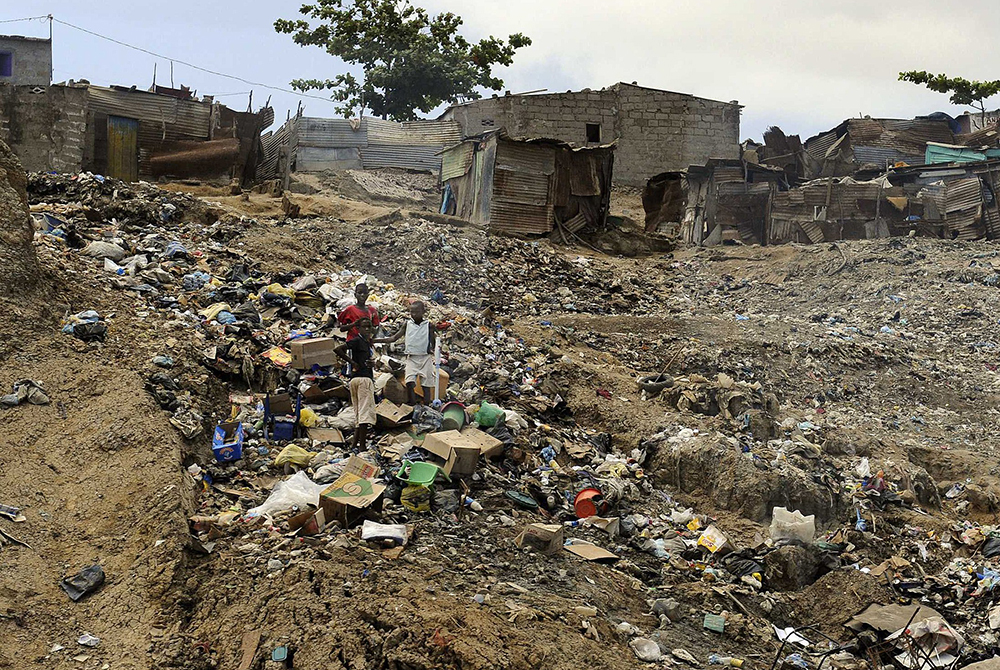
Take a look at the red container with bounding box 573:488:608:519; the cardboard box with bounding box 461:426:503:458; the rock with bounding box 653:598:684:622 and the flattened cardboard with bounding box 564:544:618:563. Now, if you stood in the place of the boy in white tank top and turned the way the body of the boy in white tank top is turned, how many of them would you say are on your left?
4

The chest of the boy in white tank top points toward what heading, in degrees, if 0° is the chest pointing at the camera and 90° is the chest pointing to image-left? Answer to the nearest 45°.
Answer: approximately 45°

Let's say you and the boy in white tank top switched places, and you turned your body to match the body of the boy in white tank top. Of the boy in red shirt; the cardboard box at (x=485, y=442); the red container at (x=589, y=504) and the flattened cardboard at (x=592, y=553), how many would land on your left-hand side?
3

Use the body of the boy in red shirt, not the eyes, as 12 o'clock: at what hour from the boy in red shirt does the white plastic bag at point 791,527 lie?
The white plastic bag is roughly at 10 o'clock from the boy in red shirt.

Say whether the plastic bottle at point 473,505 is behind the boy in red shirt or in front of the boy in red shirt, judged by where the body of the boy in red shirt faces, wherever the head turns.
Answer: in front

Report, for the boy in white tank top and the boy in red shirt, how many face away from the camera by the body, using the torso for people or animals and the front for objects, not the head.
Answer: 0

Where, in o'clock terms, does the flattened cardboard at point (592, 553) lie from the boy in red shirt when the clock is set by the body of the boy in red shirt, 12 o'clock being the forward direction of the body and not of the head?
The flattened cardboard is roughly at 11 o'clock from the boy in red shirt.

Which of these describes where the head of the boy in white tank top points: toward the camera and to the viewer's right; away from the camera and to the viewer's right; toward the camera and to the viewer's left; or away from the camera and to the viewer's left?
toward the camera and to the viewer's left

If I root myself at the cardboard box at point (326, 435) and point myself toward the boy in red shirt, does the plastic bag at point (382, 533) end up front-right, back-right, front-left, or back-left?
back-right

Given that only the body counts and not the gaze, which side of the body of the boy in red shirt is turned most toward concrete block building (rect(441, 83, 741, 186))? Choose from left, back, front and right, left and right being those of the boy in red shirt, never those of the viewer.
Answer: back

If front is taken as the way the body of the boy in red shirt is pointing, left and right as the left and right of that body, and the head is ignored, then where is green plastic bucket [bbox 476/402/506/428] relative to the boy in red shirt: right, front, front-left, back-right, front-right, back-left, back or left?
front-left

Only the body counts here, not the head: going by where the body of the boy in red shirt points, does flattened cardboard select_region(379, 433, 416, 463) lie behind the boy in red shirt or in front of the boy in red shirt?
in front

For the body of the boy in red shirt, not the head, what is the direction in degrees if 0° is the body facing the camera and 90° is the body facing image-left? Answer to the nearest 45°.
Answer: approximately 0°

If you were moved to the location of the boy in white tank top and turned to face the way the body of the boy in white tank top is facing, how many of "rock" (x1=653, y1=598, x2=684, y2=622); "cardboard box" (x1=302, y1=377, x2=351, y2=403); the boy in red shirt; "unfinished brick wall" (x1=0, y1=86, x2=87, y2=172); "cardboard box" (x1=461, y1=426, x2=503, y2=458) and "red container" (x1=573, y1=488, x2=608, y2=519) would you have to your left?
3

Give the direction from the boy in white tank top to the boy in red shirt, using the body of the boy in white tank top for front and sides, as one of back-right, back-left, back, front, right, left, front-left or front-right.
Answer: right

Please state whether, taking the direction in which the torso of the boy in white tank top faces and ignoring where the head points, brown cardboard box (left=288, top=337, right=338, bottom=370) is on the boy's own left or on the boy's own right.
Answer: on the boy's own right

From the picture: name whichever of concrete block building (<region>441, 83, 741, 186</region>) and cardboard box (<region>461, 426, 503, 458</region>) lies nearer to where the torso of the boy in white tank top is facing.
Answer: the cardboard box
